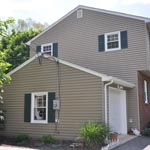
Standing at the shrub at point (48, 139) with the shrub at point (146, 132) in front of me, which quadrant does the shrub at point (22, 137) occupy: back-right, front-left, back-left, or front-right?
back-left

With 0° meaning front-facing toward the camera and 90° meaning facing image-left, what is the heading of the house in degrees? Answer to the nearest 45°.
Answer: approximately 315°

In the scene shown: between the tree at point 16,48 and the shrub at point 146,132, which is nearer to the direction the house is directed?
the shrub

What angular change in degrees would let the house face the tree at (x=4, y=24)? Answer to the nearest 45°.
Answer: approximately 90° to its right

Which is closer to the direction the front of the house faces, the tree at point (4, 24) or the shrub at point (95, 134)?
the shrub

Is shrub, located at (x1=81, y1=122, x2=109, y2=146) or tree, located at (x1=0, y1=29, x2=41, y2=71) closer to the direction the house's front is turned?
the shrub

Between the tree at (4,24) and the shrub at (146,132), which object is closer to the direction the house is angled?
the shrub
